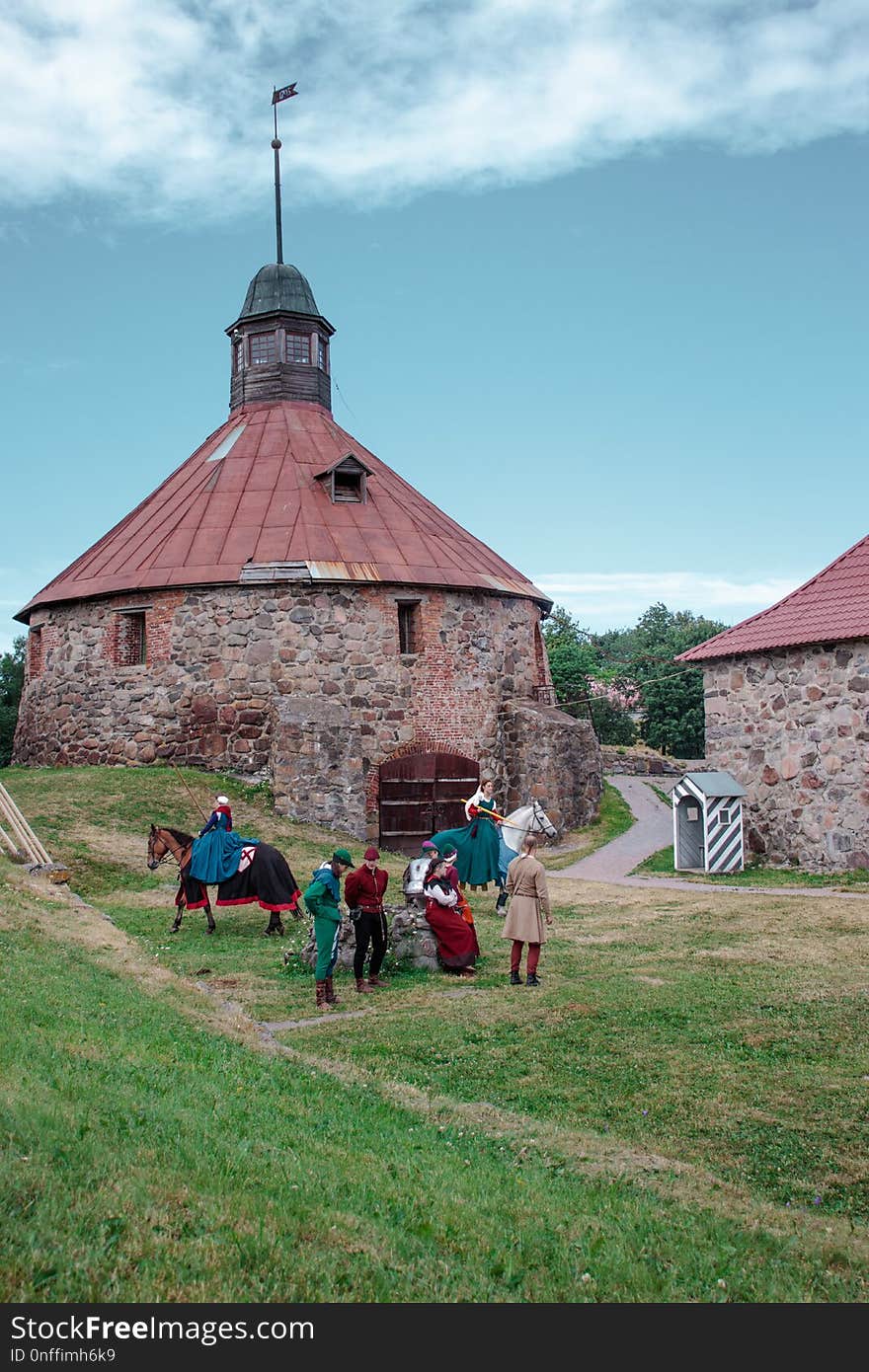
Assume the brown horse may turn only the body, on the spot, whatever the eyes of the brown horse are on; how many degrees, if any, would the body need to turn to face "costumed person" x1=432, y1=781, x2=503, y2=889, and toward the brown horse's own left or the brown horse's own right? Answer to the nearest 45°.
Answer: approximately 135° to the brown horse's own right

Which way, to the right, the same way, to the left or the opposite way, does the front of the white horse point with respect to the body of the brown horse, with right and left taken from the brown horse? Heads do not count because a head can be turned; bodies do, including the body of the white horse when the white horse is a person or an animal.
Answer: the opposite way

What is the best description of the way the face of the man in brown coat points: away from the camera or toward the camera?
away from the camera

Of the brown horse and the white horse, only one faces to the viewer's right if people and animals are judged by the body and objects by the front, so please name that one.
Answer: the white horse

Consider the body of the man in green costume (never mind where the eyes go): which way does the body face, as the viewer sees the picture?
to the viewer's right

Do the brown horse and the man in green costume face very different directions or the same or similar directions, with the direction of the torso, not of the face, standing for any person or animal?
very different directions

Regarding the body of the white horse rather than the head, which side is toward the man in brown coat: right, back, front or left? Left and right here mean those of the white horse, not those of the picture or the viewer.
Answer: right

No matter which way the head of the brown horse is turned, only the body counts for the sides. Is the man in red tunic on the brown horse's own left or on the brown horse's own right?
on the brown horse's own left

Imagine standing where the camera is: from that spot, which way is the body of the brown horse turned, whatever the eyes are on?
to the viewer's left

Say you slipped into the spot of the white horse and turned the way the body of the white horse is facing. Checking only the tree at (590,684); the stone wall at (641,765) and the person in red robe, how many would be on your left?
2

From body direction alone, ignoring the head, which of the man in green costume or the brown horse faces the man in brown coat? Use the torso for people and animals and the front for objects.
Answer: the man in green costume

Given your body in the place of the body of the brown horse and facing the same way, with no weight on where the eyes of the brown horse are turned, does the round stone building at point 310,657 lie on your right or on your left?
on your right

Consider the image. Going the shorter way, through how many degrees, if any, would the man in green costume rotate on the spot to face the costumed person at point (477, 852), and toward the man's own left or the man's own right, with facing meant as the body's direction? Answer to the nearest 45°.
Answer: approximately 90° to the man's own left

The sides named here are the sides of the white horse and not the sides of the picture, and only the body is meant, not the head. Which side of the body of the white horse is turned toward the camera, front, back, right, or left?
right
